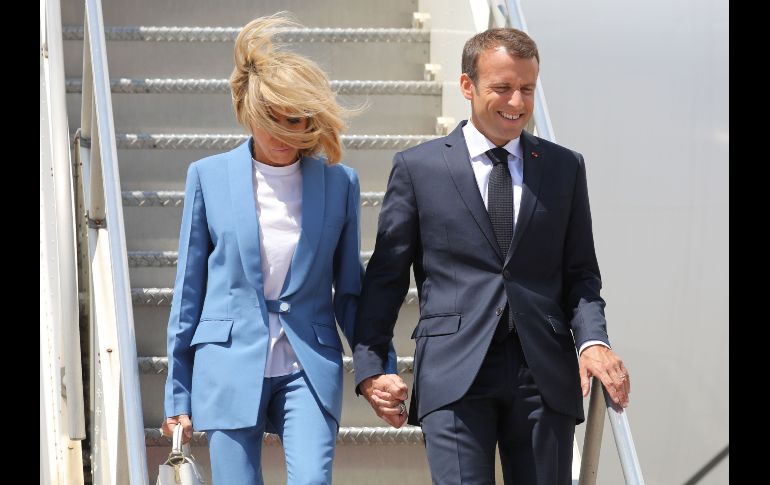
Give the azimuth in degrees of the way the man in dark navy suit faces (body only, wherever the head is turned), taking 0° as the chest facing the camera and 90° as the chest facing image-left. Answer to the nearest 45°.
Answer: approximately 0°

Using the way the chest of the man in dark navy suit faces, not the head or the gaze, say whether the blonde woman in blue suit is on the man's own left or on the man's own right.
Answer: on the man's own right

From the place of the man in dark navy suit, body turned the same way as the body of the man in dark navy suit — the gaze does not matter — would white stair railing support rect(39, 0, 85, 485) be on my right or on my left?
on my right

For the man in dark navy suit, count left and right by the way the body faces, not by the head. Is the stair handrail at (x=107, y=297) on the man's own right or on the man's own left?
on the man's own right
